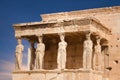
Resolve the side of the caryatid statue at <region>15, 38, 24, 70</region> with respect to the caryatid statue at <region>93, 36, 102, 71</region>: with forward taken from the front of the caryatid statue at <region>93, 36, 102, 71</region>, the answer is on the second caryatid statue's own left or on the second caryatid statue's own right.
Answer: on the second caryatid statue's own right

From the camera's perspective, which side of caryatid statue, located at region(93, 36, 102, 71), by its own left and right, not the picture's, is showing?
front

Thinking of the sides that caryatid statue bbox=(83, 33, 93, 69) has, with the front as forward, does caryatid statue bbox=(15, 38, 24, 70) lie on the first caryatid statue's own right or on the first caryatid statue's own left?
on the first caryatid statue's own right

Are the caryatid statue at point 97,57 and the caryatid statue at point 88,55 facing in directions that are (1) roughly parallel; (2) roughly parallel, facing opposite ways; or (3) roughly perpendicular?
roughly parallel

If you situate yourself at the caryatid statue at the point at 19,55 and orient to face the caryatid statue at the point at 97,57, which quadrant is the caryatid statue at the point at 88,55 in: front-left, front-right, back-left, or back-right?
front-right

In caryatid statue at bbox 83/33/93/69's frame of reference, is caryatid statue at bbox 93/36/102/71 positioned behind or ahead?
behind

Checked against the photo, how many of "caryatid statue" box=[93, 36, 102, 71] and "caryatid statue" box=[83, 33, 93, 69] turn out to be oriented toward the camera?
2

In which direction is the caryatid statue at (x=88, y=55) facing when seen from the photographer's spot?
facing the viewer

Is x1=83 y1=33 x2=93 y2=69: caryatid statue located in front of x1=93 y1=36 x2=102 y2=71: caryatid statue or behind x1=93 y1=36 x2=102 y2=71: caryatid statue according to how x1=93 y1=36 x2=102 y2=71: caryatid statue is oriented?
in front
